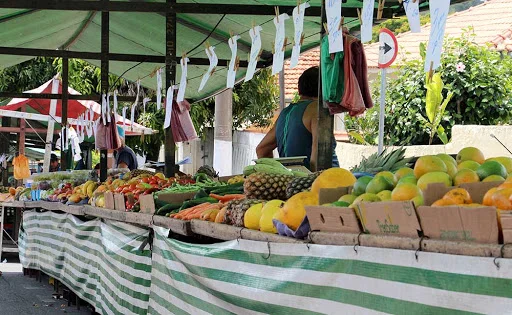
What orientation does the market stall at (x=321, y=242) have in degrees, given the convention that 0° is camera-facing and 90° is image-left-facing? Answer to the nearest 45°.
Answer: approximately 45°

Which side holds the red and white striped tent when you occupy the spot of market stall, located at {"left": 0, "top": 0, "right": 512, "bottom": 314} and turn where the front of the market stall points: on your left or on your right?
on your right

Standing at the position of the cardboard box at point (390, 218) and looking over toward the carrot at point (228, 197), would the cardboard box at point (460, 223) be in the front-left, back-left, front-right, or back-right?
back-right

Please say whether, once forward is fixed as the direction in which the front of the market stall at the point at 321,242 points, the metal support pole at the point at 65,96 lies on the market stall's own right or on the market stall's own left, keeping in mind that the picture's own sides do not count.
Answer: on the market stall's own right

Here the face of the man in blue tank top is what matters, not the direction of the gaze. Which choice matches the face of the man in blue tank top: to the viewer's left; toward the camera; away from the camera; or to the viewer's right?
away from the camera

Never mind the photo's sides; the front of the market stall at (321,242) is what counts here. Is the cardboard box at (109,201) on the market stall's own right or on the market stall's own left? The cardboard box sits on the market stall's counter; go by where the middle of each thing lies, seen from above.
on the market stall's own right
